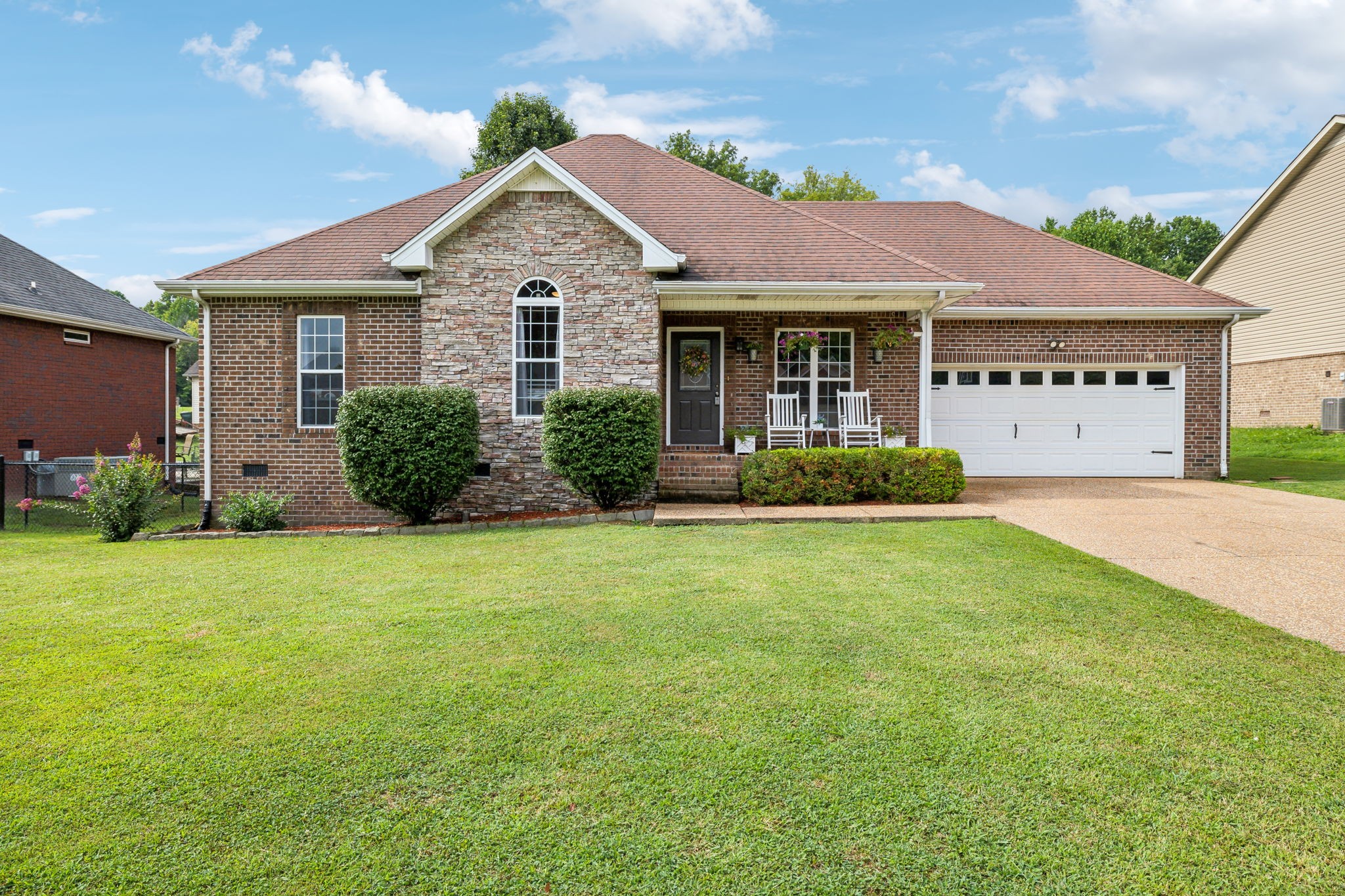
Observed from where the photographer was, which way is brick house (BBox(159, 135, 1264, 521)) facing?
facing the viewer

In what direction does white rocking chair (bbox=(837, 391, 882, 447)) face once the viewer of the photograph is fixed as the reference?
facing the viewer and to the right of the viewer

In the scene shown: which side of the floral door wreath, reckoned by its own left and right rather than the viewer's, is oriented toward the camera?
front

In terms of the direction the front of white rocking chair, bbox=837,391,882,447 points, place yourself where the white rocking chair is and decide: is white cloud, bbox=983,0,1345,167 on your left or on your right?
on your left

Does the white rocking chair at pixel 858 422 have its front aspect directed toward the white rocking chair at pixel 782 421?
no

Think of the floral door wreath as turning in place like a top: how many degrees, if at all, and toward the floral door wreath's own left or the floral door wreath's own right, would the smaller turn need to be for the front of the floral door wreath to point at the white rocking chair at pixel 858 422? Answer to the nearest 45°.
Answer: approximately 90° to the floral door wreath's own left

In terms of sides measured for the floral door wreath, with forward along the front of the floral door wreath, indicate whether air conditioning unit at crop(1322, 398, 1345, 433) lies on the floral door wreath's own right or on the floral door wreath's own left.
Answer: on the floral door wreath's own left

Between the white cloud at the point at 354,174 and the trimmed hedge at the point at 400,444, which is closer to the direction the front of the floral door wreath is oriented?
the trimmed hedge

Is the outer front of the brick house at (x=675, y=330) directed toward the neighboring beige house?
no

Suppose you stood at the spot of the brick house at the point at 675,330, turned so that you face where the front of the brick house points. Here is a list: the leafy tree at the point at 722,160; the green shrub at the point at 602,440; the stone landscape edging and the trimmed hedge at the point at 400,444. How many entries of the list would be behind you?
1

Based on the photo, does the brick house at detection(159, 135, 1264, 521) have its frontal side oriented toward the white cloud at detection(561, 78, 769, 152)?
no

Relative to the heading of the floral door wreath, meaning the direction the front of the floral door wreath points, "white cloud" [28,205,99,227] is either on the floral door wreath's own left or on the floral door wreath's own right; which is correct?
on the floral door wreath's own right

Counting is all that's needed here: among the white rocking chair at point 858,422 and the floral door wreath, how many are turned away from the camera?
0

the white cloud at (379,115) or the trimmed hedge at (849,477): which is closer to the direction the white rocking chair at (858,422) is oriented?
the trimmed hedge

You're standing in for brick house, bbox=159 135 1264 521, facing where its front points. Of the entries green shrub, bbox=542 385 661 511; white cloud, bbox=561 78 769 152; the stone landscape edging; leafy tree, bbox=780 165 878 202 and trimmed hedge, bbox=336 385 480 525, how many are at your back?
2

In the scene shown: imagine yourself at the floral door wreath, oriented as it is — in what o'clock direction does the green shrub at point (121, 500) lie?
The green shrub is roughly at 2 o'clock from the floral door wreath.

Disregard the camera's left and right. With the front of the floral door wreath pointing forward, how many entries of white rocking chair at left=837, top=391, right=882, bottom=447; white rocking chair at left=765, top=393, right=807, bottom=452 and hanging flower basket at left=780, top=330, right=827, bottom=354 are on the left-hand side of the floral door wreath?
3
